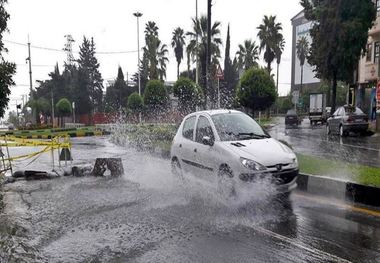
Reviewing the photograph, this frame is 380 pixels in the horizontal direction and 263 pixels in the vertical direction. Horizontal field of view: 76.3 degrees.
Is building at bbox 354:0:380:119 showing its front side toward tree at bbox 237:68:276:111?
yes

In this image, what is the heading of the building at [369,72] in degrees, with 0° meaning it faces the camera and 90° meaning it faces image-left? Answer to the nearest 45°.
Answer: approximately 45°

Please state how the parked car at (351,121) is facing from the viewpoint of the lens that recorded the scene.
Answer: facing away from the viewer and to the left of the viewer

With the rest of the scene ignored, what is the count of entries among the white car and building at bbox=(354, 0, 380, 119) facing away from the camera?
0

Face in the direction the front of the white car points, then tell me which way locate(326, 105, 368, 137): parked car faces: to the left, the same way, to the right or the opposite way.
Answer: the opposite way

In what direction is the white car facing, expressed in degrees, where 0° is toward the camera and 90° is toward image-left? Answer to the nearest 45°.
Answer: approximately 315°

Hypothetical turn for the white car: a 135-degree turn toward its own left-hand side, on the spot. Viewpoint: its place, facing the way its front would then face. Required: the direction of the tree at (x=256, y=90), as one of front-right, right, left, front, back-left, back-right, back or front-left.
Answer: front

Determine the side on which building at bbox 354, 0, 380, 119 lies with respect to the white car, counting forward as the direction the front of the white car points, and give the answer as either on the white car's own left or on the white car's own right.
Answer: on the white car's own left

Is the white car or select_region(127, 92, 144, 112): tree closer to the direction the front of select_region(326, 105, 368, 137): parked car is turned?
the tree

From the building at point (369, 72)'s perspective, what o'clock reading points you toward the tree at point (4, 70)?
The tree is roughly at 11 o'clock from the building.
